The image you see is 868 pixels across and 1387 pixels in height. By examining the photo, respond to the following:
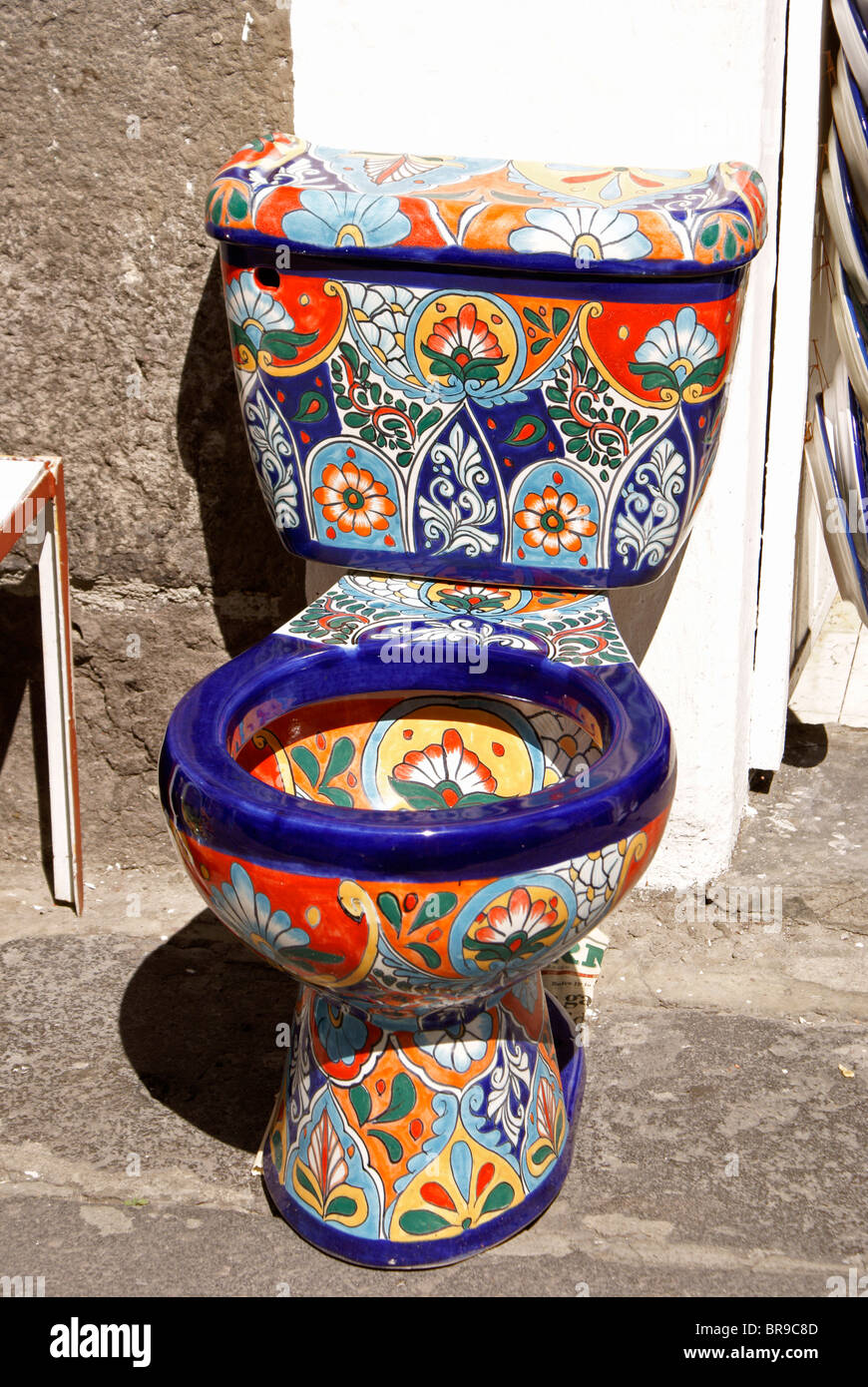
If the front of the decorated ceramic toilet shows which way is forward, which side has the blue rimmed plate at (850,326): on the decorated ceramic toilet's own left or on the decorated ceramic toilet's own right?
on the decorated ceramic toilet's own left

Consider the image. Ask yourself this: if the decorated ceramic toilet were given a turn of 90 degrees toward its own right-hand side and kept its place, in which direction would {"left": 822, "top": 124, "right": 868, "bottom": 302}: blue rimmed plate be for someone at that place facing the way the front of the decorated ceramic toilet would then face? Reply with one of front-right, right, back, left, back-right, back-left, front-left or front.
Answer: back-right

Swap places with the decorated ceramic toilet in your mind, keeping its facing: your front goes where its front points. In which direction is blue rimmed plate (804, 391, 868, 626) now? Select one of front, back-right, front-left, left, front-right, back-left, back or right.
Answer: back-left

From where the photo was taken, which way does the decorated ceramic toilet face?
toward the camera

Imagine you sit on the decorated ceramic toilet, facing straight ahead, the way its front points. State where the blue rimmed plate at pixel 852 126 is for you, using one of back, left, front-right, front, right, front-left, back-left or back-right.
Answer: back-left

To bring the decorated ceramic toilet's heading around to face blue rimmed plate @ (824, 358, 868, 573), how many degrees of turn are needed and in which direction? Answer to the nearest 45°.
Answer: approximately 135° to its left

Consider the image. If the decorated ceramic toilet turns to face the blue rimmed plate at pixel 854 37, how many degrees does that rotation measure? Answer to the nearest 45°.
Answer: approximately 135° to its left
